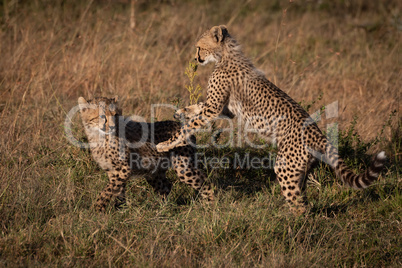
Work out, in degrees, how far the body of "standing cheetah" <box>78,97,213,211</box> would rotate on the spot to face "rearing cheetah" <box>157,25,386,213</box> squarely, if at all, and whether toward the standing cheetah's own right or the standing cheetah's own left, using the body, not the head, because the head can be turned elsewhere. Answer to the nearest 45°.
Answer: approximately 135° to the standing cheetah's own left

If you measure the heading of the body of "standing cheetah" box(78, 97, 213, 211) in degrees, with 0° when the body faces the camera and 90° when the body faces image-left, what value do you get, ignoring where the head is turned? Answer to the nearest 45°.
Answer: approximately 45°
